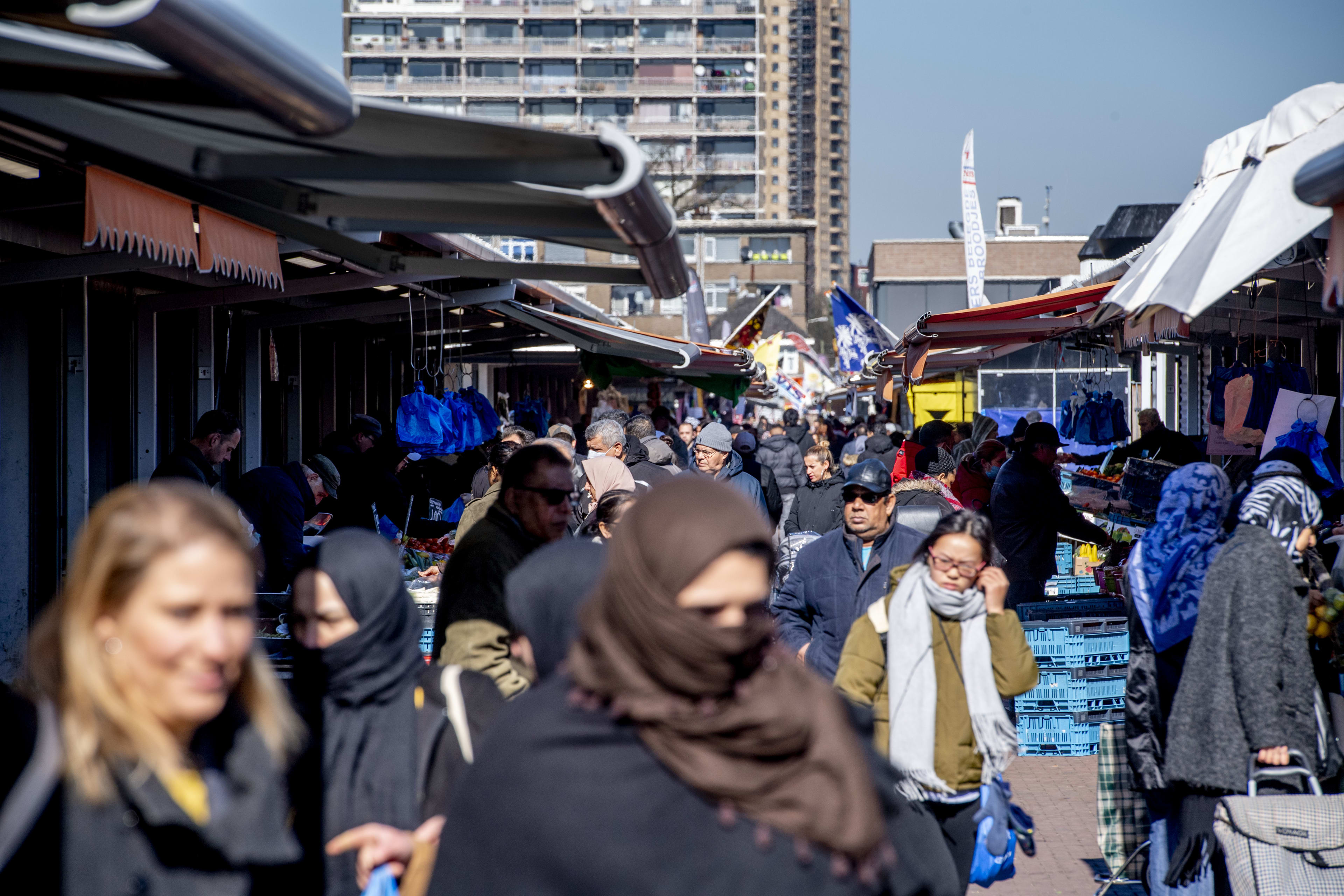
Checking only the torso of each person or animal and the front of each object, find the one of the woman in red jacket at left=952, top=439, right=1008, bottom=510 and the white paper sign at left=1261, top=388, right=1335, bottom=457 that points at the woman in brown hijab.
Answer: the white paper sign

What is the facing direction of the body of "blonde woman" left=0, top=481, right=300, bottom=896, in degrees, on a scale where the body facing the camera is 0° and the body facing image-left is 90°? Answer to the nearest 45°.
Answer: approximately 315°

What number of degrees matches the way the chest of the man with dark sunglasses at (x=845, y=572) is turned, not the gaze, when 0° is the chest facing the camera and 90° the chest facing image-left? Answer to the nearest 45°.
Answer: approximately 0°

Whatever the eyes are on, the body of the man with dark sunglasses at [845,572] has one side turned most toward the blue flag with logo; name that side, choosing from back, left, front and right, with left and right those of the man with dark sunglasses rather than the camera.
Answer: back

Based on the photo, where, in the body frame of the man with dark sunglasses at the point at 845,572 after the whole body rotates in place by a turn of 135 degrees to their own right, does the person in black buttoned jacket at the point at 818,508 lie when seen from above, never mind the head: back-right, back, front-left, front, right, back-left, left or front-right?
front-right

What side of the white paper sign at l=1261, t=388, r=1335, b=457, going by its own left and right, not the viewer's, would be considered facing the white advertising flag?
back

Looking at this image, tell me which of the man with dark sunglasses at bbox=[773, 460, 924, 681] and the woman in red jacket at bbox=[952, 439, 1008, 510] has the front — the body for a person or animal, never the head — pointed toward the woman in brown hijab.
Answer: the man with dark sunglasses

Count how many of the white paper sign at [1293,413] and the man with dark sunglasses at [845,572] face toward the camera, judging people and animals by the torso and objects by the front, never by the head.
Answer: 2

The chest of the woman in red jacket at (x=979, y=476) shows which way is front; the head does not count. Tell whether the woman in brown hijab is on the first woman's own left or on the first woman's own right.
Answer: on the first woman's own right
